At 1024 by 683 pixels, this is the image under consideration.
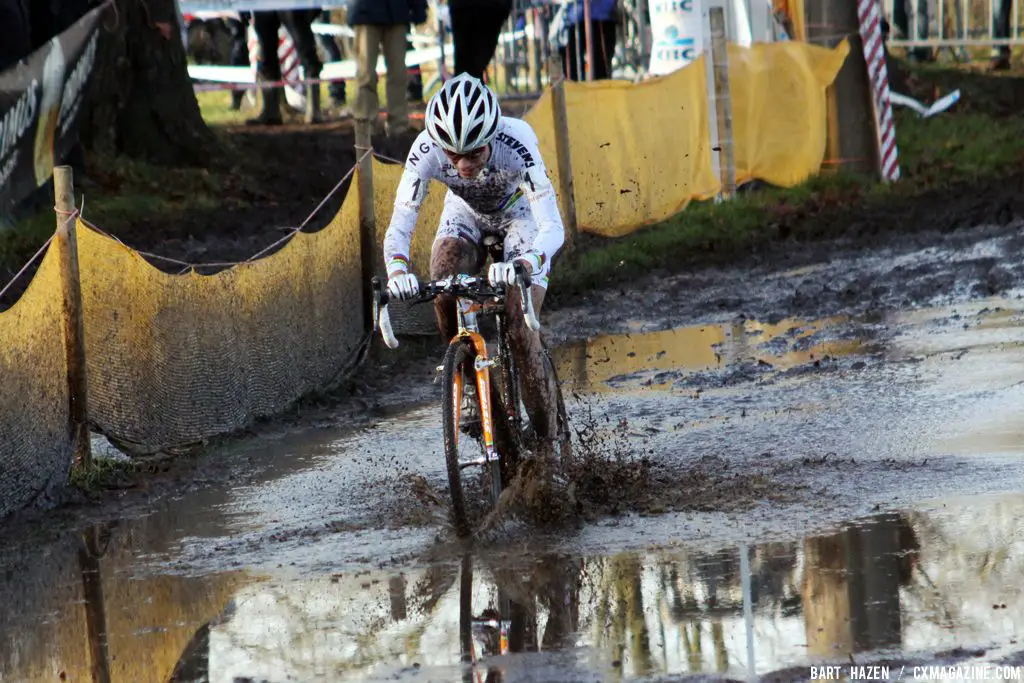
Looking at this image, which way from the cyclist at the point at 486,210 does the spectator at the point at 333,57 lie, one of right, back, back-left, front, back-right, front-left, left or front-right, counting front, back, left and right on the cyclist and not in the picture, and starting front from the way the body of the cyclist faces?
back

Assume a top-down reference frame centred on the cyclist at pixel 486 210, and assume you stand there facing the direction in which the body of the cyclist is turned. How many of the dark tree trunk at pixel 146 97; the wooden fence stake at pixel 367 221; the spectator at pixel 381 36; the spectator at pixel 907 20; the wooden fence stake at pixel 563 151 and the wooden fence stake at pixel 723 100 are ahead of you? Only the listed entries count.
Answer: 0

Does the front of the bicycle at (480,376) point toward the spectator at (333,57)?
no

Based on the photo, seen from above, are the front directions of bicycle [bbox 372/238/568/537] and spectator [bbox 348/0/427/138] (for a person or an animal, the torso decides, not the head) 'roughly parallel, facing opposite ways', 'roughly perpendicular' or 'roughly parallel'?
roughly parallel

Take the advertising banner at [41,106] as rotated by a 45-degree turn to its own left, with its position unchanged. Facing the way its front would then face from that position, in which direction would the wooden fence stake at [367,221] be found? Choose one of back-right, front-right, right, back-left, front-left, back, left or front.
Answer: front-right

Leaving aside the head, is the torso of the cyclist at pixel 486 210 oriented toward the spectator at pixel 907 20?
no

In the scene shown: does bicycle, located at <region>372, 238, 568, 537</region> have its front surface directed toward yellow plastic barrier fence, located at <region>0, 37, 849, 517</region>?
no

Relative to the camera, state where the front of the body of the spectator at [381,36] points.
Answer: toward the camera

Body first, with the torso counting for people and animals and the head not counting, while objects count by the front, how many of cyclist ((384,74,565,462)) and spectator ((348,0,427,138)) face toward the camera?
2

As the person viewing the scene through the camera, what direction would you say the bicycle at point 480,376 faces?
facing the viewer

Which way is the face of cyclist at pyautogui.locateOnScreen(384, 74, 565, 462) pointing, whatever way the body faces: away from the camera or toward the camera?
toward the camera

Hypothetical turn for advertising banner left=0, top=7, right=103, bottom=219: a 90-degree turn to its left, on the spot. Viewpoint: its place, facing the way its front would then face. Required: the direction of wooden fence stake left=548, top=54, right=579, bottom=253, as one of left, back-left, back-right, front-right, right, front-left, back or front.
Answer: front-right

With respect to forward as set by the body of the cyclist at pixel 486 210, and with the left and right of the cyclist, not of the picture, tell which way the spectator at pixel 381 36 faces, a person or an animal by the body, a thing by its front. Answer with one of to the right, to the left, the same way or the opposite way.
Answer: the same way

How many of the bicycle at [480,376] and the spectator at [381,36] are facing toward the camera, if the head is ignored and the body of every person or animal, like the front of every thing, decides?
2

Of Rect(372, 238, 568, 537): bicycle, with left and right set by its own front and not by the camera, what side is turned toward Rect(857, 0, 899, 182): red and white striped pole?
back

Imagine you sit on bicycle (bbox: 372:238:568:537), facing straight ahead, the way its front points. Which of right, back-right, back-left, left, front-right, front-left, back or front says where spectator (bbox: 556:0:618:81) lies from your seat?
back

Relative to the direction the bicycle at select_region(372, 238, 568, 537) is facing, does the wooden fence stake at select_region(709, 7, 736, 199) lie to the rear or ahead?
to the rear

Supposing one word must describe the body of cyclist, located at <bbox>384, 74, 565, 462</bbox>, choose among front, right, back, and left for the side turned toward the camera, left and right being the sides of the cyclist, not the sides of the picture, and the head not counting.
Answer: front
